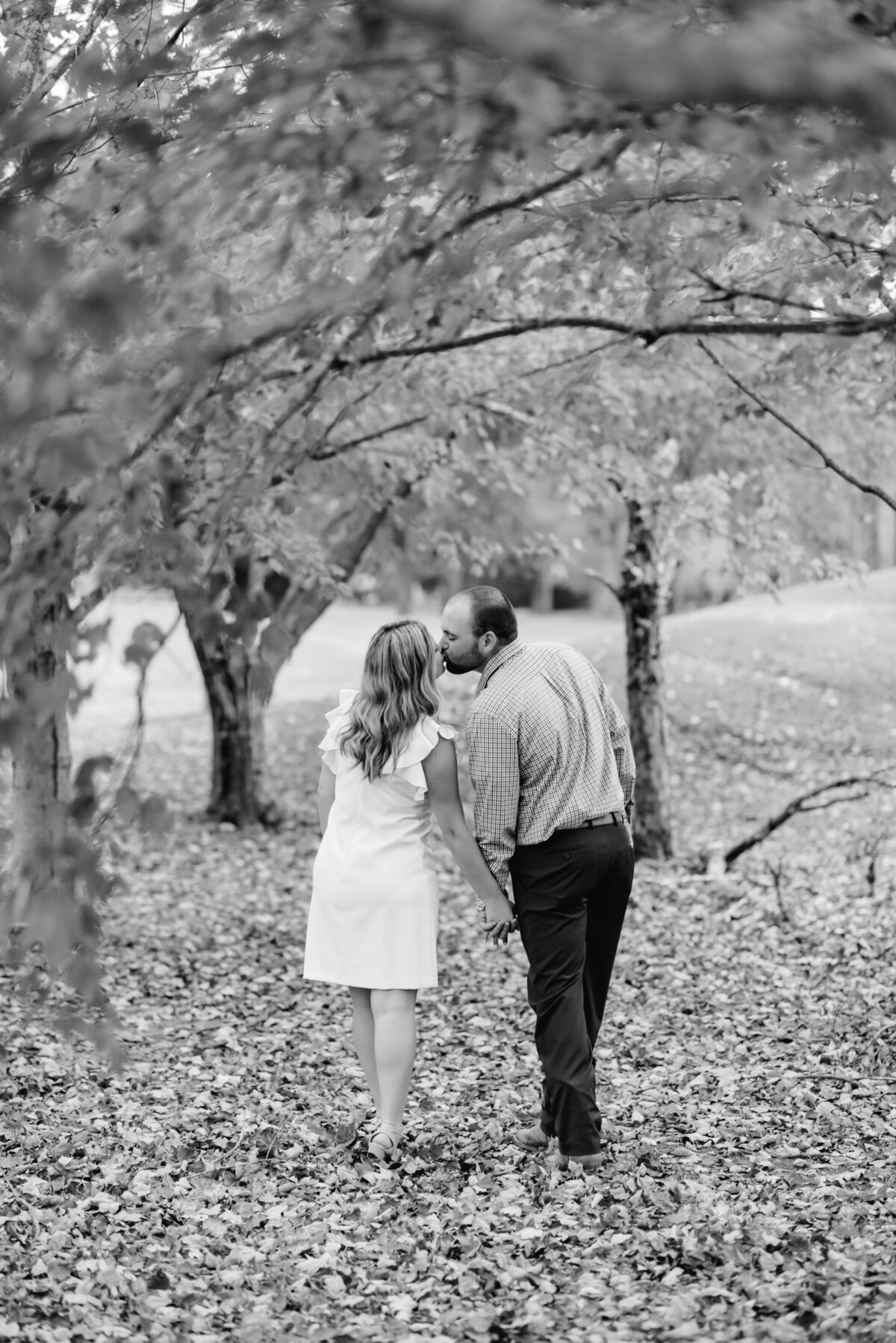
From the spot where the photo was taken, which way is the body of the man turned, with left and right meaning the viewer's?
facing away from the viewer and to the left of the viewer

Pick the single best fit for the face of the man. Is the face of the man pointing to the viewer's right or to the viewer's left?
to the viewer's left

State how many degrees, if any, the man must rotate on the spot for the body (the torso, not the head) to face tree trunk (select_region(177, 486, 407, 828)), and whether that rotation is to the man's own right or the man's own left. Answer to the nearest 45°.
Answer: approximately 45° to the man's own right

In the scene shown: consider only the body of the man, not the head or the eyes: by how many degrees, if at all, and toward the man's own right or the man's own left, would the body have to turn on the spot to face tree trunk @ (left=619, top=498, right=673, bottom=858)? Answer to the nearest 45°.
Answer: approximately 45° to the man's own right

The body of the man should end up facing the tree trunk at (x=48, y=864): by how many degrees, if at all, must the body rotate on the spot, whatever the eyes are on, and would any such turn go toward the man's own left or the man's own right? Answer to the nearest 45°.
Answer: approximately 90° to the man's own left
